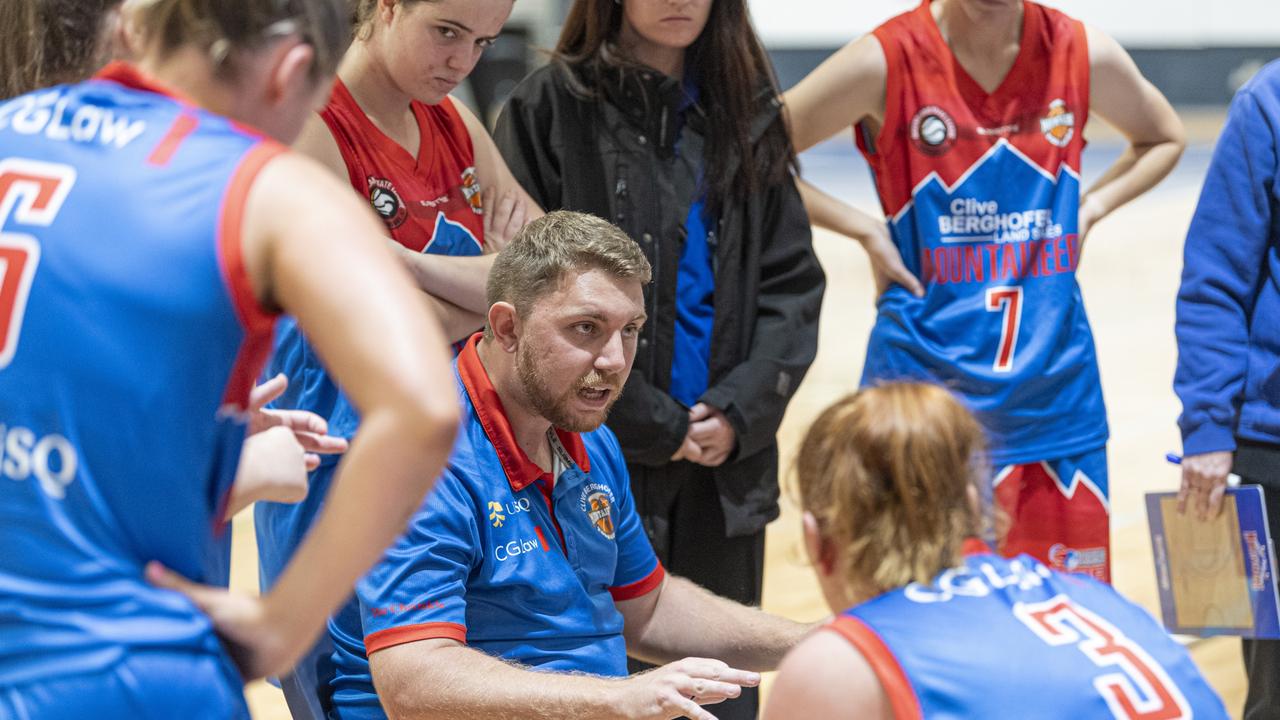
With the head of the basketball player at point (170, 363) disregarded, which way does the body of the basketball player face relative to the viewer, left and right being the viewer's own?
facing away from the viewer and to the right of the viewer

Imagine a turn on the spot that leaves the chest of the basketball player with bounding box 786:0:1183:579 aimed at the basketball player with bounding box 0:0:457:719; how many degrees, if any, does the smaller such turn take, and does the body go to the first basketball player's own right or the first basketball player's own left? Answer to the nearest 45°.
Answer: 0° — they already face them

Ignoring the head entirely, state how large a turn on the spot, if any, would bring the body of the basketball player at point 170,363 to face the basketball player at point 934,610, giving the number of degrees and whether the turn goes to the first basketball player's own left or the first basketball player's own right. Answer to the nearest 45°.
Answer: approximately 45° to the first basketball player's own right

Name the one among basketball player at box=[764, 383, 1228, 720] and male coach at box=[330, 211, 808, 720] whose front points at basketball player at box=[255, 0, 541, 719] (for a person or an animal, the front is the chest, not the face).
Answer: basketball player at box=[764, 383, 1228, 720]

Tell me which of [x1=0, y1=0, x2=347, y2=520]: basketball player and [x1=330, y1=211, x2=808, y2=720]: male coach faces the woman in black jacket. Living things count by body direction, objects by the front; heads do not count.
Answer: the basketball player

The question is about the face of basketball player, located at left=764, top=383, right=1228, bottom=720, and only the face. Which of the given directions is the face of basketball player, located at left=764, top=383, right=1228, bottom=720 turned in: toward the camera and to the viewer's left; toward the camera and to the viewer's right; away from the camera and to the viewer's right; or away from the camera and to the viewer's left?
away from the camera and to the viewer's left

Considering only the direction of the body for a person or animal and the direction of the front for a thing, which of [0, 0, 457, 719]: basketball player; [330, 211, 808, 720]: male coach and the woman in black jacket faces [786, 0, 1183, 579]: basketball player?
[0, 0, 457, 719]: basketball player

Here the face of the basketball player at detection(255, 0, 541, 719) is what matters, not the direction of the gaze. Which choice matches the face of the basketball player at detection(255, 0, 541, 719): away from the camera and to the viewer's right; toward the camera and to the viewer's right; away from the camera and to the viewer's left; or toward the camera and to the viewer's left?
toward the camera and to the viewer's right

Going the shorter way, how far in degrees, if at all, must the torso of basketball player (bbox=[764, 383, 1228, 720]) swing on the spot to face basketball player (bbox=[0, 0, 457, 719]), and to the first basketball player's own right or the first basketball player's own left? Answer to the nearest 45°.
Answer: approximately 90° to the first basketball player's own left

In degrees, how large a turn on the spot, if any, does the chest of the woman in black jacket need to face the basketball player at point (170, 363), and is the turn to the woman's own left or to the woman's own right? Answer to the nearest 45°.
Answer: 0° — they already face them
